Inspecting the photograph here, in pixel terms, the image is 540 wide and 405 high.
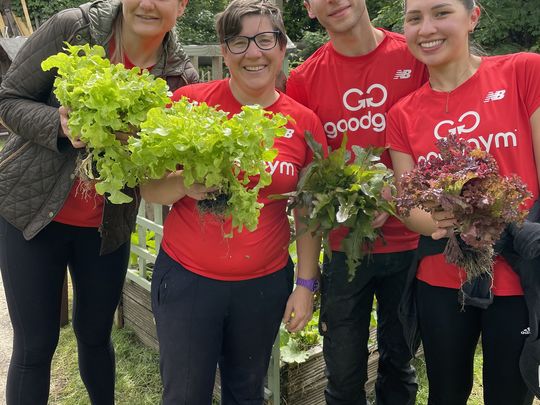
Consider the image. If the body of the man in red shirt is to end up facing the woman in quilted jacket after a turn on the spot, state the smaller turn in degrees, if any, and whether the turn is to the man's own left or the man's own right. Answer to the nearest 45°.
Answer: approximately 90° to the man's own right

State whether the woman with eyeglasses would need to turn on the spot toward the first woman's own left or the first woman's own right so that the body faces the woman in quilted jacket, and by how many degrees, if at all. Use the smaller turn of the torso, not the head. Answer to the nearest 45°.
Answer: approximately 135° to the first woman's own right

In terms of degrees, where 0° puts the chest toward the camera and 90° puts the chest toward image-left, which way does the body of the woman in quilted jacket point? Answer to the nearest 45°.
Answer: approximately 0°

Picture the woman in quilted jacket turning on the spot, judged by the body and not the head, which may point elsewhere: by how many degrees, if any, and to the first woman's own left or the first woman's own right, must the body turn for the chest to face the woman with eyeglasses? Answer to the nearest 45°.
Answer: approximately 45° to the first woman's own left

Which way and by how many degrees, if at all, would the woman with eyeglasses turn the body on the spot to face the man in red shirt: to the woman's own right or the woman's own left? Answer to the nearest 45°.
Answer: approximately 135° to the woman's own left

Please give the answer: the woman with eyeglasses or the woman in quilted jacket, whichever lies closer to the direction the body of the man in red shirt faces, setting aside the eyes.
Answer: the woman with eyeglasses

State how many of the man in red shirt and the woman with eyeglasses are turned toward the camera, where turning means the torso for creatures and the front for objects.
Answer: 2

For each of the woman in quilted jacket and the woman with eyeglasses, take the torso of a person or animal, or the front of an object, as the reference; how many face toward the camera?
2

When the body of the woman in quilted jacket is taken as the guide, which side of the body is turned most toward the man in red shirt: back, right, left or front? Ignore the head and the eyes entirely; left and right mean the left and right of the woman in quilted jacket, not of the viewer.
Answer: left

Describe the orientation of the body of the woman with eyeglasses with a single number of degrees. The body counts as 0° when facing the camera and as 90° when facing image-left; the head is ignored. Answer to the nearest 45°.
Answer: approximately 0°
